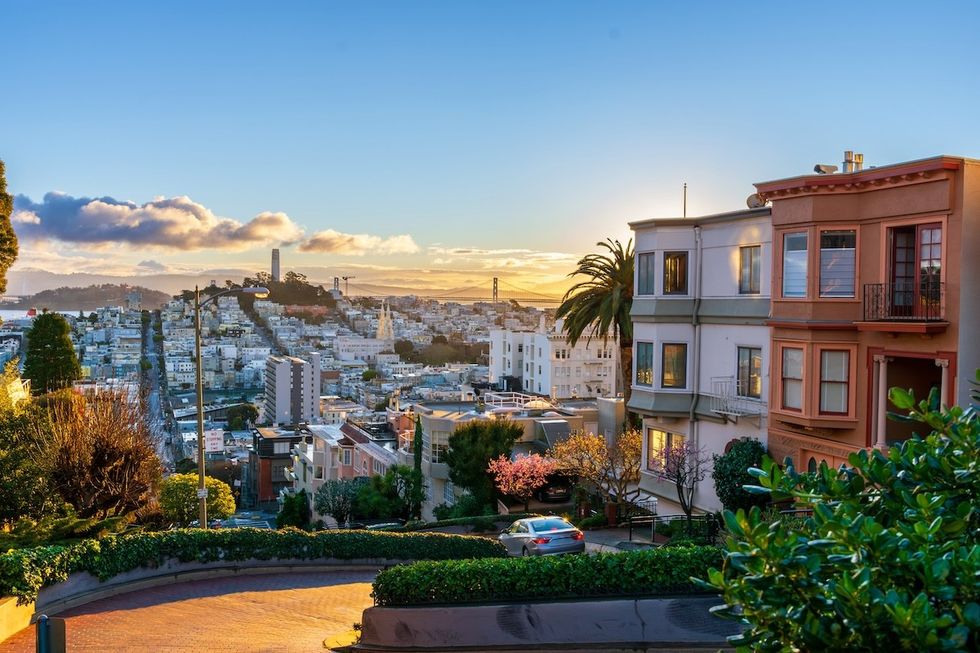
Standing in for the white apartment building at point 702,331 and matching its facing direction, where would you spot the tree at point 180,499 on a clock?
The tree is roughly at 1 o'clock from the white apartment building.

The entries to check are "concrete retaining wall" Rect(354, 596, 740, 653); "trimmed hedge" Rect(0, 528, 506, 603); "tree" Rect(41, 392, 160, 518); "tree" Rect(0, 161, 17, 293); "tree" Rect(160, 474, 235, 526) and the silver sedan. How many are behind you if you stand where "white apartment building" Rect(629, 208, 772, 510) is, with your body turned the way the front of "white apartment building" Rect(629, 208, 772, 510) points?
0

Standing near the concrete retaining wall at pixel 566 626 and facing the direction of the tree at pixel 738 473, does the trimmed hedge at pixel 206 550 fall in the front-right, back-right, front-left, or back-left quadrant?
front-left

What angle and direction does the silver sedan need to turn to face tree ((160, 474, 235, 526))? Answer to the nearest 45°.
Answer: approximately 45° to its left

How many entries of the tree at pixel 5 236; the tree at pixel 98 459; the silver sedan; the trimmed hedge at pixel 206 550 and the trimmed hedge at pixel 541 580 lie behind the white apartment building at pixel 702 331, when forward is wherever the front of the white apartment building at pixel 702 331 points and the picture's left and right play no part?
0

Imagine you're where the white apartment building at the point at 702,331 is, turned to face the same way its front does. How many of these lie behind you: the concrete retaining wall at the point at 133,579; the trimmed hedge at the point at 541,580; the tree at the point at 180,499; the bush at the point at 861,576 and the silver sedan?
0

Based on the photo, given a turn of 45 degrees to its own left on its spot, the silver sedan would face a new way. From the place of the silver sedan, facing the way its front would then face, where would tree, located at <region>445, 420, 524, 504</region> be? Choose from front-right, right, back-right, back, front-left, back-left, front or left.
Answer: right

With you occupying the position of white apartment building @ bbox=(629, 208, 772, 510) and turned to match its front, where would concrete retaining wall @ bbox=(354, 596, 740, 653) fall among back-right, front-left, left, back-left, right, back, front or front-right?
front-left

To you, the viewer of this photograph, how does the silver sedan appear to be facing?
facing away from the viewer and to the left of the viewer

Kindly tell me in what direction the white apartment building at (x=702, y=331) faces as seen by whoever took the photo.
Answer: facing the viewer and to the left of the viewer

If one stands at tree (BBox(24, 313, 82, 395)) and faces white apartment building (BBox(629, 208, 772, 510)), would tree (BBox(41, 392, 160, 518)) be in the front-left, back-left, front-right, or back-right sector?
front-right

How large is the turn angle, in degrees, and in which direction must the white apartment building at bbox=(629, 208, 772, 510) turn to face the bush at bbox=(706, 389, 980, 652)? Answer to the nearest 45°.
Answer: approximately 45° to its left

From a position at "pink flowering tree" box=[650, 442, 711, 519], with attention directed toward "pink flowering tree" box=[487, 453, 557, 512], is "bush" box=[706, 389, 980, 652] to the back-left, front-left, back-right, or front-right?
back-left

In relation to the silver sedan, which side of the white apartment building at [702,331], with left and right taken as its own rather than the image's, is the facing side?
front
